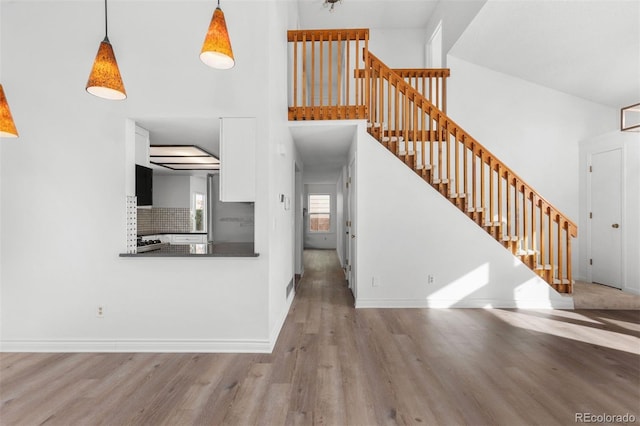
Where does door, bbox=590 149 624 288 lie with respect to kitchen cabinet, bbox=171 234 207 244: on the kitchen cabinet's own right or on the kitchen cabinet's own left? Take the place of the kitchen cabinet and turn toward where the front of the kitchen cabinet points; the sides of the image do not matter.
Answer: on the kitchen cabinet's own left

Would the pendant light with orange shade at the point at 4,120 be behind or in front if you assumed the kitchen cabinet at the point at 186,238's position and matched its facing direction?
in front

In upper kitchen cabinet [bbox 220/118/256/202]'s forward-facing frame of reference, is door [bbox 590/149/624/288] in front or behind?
behind

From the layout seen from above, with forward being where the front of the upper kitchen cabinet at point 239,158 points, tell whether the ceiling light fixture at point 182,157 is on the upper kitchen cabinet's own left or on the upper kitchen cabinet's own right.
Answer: on the upper kitchen cabinet's own right

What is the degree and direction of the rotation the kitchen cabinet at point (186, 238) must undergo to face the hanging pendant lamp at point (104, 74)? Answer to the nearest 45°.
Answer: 0° — it already faces it

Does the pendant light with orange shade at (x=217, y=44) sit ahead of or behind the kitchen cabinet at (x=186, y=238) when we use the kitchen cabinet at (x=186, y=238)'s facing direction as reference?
ahead
